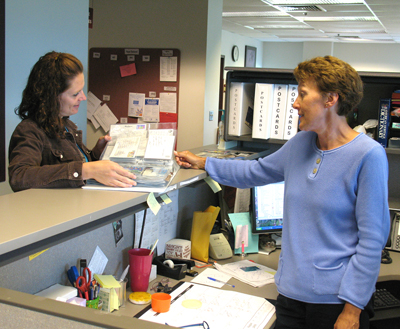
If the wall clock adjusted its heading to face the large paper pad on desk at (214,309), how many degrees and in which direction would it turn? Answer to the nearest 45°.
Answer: approximately 45° to its right

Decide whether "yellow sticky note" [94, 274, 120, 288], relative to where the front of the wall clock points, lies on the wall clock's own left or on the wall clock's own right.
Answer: on the wall clock's own right

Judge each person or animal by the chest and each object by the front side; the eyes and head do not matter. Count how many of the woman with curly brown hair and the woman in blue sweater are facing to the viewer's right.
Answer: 1

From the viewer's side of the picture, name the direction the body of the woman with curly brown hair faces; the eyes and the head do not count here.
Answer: to the viewer's right

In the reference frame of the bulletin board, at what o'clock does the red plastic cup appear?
The red plastic cup is roughly at 12 o'clock from the bulletin board.

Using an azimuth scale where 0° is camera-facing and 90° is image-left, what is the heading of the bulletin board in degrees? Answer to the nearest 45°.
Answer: approximately 0°

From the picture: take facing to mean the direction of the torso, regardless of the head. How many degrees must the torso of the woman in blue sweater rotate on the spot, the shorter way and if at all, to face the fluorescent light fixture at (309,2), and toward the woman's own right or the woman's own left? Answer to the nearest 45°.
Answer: approximately 135° to the woman's own right

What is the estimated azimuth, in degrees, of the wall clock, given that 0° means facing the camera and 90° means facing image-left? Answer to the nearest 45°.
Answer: approximately 315°
